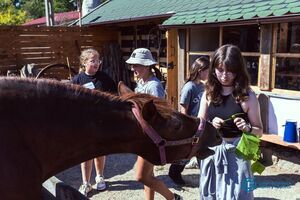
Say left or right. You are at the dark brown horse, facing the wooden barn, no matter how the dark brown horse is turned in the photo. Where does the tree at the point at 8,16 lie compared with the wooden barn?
left

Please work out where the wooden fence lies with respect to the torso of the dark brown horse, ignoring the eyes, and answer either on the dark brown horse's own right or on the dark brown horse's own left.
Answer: on the dark brown horse's own left

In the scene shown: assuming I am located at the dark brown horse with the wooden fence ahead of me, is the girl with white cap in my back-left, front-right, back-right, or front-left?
front-right

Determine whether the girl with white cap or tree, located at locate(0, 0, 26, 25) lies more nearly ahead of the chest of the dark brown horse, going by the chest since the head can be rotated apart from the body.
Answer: the girl with white cap

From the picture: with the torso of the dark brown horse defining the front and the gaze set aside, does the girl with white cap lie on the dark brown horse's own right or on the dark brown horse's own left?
on the dark brown horse's own left

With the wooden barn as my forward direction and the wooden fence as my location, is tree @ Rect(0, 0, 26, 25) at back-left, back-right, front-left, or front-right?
back-left

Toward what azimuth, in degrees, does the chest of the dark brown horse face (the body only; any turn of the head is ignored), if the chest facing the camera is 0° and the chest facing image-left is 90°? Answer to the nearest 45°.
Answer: approximately 270°

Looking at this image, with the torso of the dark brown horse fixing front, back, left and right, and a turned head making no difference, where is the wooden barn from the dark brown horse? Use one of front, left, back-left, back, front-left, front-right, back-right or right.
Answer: front-left
